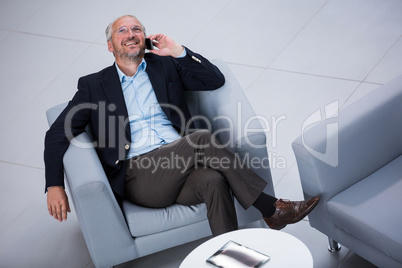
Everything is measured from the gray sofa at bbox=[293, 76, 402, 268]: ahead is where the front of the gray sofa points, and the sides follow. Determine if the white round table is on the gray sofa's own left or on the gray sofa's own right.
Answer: on the gray sofa's own right

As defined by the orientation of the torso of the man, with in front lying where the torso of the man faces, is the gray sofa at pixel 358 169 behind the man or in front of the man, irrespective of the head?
in front

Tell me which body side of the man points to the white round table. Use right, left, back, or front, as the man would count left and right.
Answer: front

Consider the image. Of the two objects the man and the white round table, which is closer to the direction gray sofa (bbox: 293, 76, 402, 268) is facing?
the white round table

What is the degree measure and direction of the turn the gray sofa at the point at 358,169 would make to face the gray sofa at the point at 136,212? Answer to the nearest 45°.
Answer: approximately 45° to its right

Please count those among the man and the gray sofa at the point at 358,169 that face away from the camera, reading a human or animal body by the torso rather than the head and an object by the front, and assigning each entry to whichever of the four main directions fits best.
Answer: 0

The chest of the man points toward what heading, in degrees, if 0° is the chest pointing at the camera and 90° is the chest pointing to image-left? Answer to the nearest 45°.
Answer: approximately 315°
